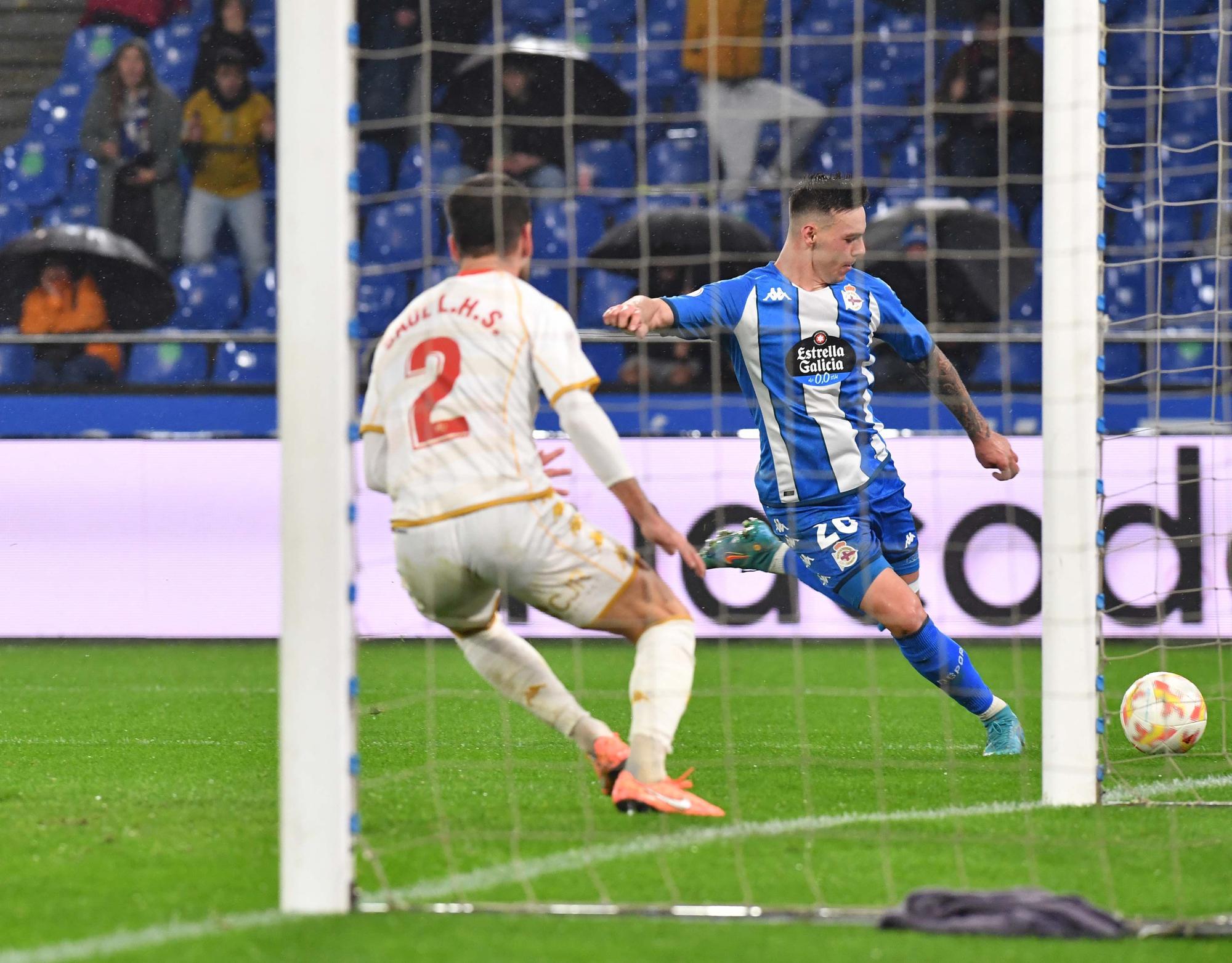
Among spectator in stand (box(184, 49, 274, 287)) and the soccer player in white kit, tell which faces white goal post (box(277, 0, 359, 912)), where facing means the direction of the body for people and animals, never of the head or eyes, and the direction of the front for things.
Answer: the spectator in stand

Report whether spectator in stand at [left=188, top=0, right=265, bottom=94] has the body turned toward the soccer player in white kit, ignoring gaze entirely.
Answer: yes

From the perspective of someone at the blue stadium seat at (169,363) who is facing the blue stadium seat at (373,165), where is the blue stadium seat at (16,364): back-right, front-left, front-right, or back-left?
back-left

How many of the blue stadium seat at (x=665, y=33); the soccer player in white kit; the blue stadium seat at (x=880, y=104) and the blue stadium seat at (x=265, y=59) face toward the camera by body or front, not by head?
3

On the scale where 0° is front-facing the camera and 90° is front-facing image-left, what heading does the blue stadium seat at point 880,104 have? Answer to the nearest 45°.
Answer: approximately 0°

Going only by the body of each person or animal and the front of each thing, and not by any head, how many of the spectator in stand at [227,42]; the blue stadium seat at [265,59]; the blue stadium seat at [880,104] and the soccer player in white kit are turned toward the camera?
3

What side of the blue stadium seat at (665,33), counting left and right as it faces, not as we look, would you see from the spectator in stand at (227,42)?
right

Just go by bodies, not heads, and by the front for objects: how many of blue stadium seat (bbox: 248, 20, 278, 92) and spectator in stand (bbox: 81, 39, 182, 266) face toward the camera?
2
